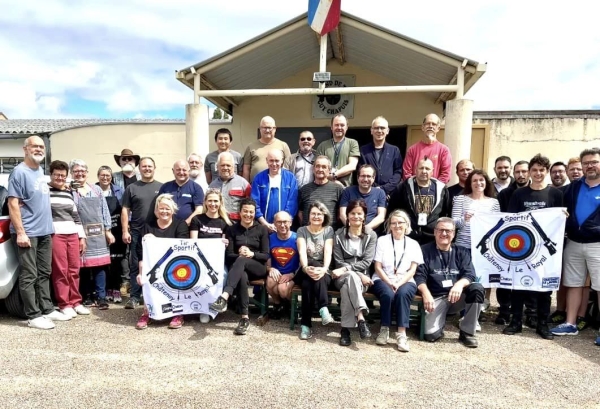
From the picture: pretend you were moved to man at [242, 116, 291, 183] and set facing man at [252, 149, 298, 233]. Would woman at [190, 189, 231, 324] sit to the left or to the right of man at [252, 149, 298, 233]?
right

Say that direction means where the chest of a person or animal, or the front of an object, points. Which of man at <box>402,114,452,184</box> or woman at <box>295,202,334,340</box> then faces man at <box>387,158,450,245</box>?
man at <box>402,114,452,184</box>

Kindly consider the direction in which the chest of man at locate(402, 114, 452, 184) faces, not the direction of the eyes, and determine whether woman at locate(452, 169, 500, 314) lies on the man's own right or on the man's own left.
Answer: on the man's own left

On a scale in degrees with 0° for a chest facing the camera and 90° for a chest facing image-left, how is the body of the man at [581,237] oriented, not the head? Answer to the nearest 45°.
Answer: approximately 45°

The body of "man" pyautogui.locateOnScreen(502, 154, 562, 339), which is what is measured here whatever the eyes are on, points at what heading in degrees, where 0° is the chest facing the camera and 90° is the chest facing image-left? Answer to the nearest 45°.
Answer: approximately 0°

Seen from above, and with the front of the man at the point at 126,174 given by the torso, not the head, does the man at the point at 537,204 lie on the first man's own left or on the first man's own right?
on the first man's own left

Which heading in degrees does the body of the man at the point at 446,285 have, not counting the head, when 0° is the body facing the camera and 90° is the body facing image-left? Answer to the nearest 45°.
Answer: approximately 0°

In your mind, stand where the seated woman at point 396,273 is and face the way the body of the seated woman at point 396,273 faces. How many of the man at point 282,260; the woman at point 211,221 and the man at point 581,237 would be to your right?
2

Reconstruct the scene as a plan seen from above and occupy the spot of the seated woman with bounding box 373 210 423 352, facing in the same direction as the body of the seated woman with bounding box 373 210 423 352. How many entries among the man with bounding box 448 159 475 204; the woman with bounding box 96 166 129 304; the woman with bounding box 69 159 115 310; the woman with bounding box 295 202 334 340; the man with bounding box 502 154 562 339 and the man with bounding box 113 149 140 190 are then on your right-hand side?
4
